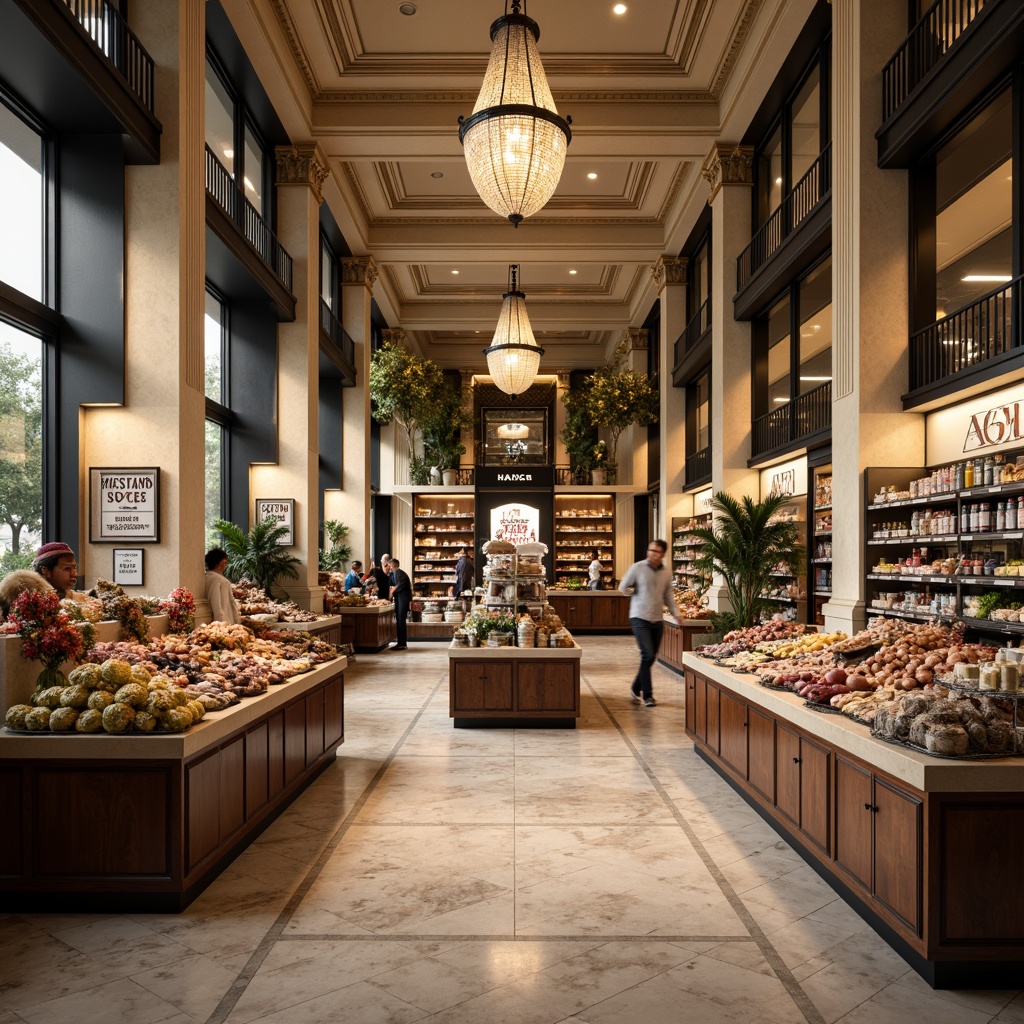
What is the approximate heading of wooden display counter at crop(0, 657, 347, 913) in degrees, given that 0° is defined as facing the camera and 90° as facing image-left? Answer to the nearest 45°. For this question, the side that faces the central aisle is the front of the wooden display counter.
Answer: approximately 315°

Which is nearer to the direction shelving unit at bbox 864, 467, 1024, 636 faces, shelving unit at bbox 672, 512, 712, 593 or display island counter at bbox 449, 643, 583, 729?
the display island counter

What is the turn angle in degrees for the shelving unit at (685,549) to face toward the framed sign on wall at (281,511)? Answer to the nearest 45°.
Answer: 0° — it already faces it

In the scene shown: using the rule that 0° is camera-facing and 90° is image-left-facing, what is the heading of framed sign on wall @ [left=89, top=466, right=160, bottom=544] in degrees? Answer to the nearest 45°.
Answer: approximately 0°
